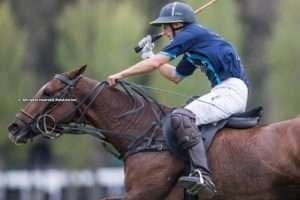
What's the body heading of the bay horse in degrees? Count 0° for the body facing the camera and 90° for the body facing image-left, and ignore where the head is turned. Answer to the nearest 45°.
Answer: approximately 90°
